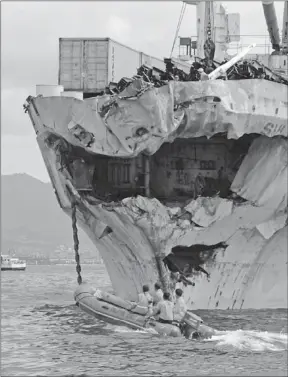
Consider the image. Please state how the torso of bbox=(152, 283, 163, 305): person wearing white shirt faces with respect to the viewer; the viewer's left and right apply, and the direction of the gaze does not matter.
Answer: facing away from the viewer and to the left of the viewer

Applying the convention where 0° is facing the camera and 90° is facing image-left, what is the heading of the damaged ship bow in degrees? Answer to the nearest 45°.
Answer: approximately 45°
